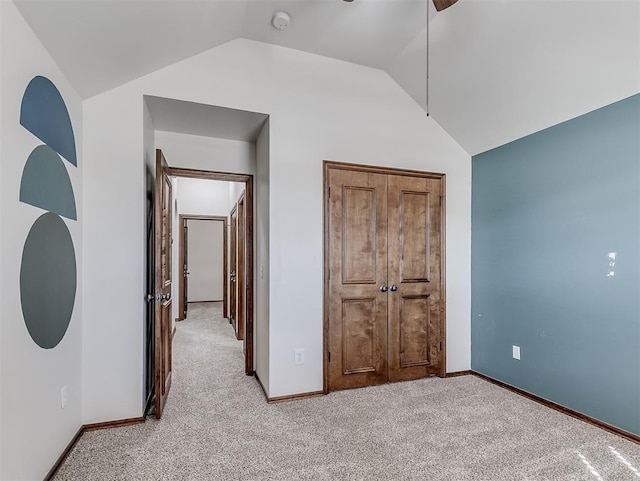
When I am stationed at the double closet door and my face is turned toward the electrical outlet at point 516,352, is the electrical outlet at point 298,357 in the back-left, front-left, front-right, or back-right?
back-right

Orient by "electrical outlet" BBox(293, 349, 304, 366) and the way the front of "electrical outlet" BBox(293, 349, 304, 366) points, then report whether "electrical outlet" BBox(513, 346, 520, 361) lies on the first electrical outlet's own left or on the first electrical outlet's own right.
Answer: on the first electrical outlet's own left

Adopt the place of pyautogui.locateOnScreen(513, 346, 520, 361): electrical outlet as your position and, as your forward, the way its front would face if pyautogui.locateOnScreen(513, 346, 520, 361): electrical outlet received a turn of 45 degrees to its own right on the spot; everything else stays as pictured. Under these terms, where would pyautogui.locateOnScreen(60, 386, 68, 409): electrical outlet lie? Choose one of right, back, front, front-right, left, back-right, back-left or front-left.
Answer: front-left

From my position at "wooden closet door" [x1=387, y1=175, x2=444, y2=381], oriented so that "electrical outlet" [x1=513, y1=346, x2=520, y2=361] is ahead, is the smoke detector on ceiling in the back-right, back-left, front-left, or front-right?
back-right

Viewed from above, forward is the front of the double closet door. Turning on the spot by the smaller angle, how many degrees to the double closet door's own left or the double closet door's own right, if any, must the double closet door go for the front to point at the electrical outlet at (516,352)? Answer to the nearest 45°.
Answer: approximately 45° to the double closet door's own left

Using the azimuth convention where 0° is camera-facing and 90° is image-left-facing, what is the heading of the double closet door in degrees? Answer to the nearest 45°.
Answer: approximately 315°

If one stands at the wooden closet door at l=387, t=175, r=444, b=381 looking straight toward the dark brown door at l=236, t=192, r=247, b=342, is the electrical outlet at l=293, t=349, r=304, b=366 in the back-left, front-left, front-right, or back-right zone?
front-left

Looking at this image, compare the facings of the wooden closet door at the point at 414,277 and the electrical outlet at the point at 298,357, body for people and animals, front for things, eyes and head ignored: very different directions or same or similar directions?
same or similar directions

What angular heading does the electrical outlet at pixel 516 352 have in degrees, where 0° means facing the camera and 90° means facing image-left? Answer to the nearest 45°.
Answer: approximately 45°

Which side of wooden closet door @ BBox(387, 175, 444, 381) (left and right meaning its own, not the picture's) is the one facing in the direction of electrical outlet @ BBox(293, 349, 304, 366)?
right

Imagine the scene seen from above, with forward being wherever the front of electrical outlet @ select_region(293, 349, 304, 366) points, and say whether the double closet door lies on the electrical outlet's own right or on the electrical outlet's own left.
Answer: on the electrical outlet's own left

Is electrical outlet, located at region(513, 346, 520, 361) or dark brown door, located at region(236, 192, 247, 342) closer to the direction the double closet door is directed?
the electrical outlet

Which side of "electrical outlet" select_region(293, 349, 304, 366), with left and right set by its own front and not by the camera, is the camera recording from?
front

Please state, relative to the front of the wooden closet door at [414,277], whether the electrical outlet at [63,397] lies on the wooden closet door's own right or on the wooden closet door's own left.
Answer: on the wooden closet door's own right

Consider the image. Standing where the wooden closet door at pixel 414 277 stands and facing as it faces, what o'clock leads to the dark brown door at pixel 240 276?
The dark brown door is roughly at 5 o'clock from the wooden closet door.

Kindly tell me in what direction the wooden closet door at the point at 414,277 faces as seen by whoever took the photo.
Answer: facing the viewer and to the right of the viewer
